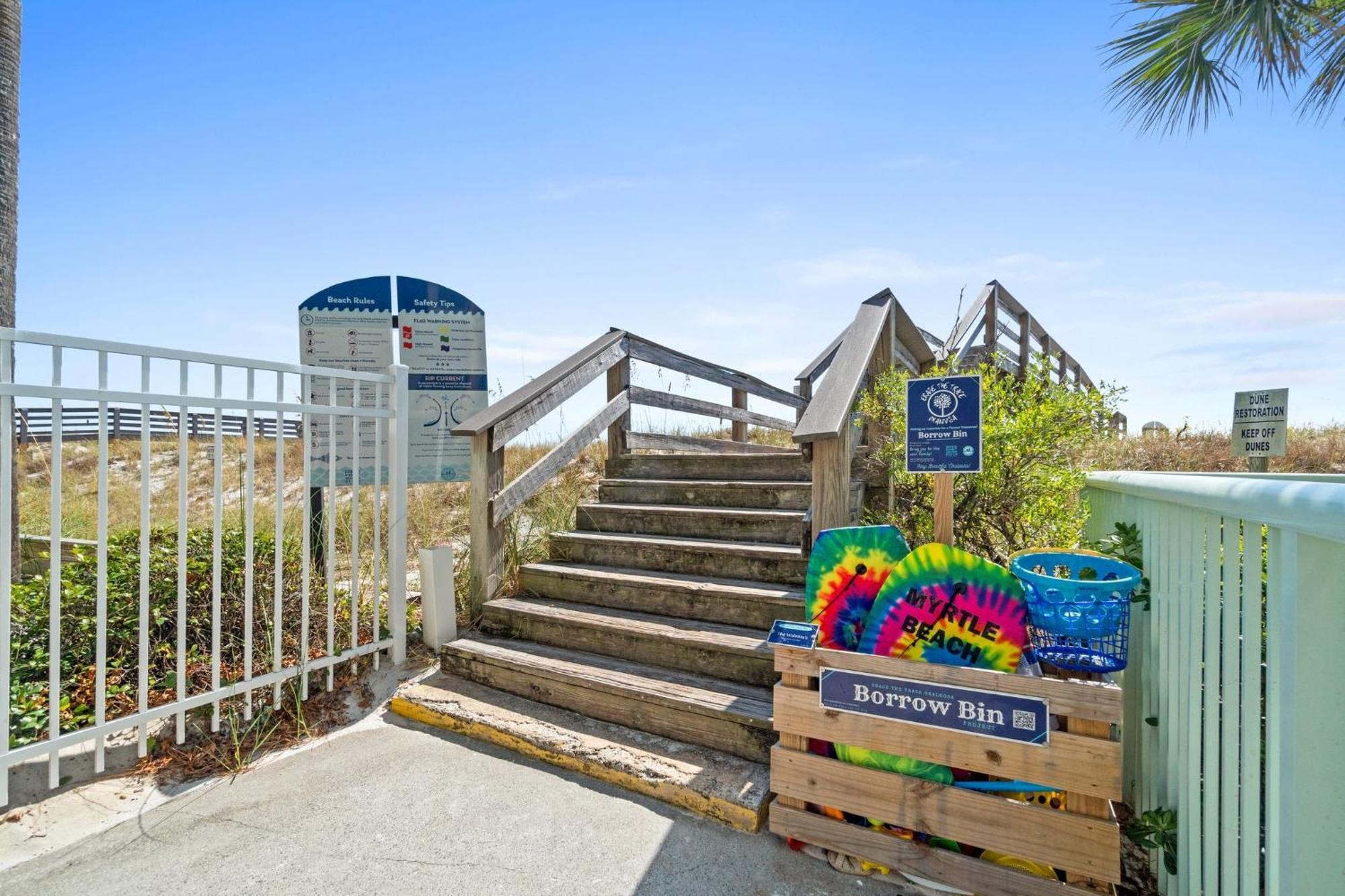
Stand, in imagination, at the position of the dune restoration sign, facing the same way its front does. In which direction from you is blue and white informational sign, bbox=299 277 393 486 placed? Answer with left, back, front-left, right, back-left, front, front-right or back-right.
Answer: front-right

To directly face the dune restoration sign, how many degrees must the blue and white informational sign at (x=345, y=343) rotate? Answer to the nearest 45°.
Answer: approximately 90° to its left

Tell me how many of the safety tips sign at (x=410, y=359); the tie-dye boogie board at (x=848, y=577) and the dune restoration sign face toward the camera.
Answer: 3

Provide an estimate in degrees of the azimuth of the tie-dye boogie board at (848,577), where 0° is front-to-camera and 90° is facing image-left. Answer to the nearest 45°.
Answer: approximately 0°

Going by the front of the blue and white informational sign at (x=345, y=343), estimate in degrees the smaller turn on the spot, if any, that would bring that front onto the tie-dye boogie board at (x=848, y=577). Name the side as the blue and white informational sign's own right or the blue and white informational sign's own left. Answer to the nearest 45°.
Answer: approximately 45° to the blue and white informational sign's own left

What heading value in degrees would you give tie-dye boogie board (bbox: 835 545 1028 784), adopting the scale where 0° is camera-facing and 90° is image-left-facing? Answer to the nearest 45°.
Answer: approximately 0°
